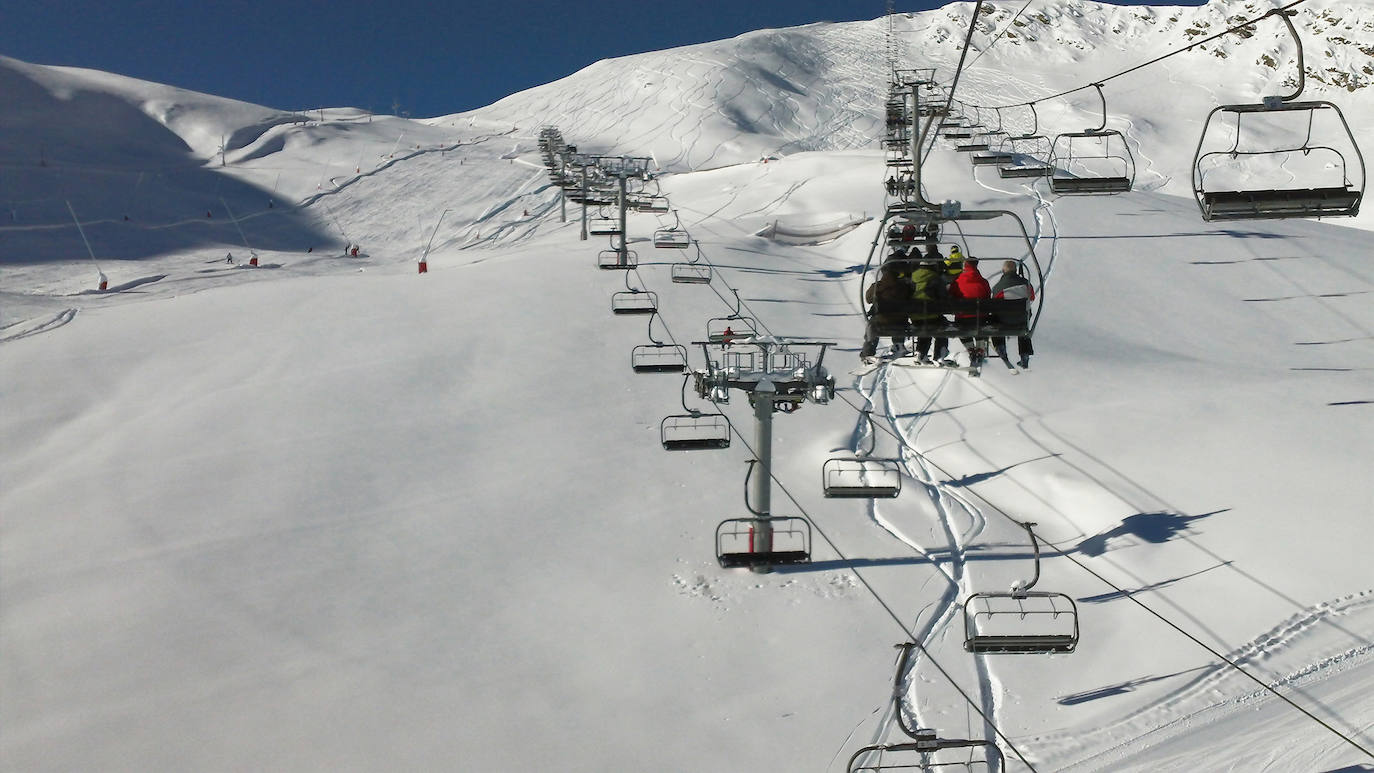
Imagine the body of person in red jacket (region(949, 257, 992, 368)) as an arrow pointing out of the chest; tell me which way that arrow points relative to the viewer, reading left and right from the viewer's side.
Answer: facing away from the viewer

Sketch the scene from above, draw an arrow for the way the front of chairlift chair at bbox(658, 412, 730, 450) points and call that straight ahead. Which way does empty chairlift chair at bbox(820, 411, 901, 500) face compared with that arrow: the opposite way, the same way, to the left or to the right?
the opposite way

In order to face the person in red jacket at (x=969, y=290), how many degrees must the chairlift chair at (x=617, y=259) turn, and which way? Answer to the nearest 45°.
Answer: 0° — it already faces them

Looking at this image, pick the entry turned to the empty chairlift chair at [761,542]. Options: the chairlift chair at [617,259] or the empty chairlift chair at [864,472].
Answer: the chairlift chair

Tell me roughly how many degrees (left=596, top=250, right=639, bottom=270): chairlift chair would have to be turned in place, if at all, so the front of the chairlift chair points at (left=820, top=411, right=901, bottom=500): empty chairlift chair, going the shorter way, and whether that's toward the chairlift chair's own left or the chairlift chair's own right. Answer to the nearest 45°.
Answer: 0° — it already faces it

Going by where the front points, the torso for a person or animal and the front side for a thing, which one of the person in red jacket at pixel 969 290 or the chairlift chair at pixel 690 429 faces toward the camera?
the chairlift chair

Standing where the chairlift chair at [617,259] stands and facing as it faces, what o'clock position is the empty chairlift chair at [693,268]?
The empty chairlift chair is roughly at 9 o'clock from the chairlift chair.

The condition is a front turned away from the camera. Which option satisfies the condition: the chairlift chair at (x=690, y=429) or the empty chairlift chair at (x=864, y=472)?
the empty chairlift chair

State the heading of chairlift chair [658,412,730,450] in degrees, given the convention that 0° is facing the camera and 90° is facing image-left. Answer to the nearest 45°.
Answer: approximately 0°

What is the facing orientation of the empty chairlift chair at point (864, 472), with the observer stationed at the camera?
facing away from the viewer

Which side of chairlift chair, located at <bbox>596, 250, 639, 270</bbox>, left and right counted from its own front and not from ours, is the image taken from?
front

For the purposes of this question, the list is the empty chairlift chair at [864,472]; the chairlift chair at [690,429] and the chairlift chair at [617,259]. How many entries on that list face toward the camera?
2
